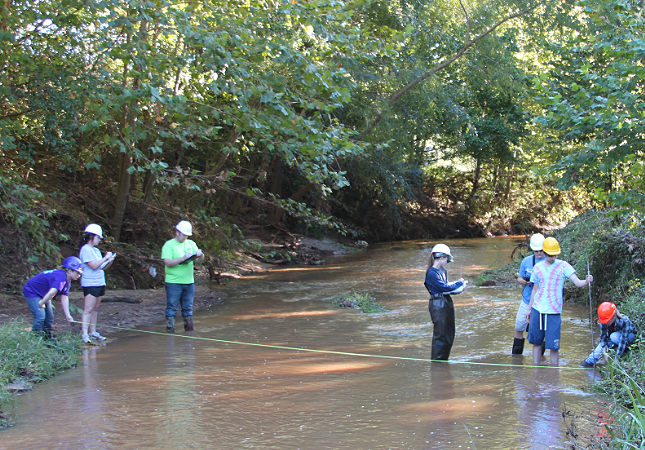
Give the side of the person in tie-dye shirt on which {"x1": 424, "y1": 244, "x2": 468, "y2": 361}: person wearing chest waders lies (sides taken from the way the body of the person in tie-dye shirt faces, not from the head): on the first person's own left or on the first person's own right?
on the first person's own right

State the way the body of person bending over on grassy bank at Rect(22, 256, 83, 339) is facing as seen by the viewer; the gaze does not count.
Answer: to the viewer's right

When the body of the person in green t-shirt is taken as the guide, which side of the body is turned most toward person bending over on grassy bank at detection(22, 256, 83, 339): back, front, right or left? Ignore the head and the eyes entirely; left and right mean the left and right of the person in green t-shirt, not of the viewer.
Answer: right

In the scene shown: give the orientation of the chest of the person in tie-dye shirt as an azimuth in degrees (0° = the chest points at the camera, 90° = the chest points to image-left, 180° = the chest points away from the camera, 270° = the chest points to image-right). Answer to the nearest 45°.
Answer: approximately 0°

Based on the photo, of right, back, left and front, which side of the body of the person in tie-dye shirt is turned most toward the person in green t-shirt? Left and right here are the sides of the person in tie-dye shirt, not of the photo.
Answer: right

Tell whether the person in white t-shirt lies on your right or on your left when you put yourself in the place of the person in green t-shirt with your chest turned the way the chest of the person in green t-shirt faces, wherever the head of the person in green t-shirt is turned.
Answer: on your right

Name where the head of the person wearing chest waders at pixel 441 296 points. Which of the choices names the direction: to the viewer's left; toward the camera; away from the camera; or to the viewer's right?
to the viewer's right

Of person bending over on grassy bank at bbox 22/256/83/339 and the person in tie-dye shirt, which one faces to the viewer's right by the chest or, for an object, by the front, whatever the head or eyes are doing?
the person bending over on grassy bank

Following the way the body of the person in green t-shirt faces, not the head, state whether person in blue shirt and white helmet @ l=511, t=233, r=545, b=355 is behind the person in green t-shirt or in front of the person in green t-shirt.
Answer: in front
